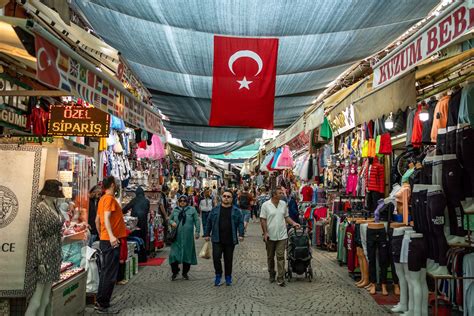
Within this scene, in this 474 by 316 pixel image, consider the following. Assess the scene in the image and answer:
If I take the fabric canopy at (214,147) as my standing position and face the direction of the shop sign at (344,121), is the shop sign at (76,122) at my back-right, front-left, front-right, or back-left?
front-right

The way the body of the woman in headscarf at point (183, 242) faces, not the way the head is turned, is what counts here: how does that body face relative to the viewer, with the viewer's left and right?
facing the viewer

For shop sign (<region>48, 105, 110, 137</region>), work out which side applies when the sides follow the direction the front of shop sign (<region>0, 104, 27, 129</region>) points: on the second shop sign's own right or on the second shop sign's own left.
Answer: on the second shop sign's own left

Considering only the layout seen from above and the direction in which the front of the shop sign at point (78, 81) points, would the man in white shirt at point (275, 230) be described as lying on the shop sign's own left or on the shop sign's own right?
on the shop sign's own left

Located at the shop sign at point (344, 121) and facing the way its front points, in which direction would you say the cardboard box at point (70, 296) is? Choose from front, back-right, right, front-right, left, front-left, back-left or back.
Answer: front

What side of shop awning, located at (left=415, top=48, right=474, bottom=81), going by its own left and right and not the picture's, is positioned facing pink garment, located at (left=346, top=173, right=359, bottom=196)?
right

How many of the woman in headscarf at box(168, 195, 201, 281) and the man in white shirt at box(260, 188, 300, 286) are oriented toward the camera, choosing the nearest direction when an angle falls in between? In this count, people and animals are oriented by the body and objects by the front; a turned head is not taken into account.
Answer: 2

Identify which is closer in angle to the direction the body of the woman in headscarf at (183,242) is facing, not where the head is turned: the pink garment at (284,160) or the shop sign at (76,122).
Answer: the shop sign

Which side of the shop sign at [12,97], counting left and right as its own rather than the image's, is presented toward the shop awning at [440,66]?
front

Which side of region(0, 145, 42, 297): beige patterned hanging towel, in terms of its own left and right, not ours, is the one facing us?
front
